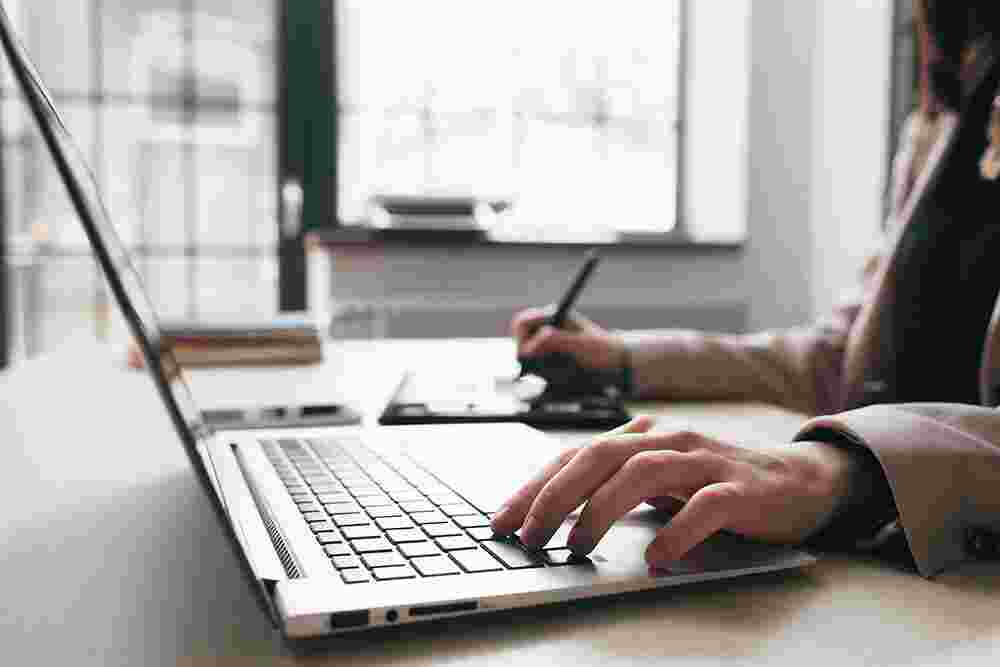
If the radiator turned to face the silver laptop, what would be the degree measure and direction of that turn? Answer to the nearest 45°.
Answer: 0° — it already faces it

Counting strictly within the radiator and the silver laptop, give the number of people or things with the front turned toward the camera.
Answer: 1

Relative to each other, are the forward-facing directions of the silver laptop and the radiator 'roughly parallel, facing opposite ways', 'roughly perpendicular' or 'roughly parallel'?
roughly perpendicular

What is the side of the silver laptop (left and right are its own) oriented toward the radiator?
left

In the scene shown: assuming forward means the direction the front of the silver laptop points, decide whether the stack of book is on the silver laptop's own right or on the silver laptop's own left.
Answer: on the silver laptop's own left

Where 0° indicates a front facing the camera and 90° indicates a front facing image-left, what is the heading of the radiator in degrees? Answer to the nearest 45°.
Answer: approximately 0°

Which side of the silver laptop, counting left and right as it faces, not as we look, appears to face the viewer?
right

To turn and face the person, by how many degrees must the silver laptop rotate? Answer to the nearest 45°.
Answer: approximately 45° to its left
